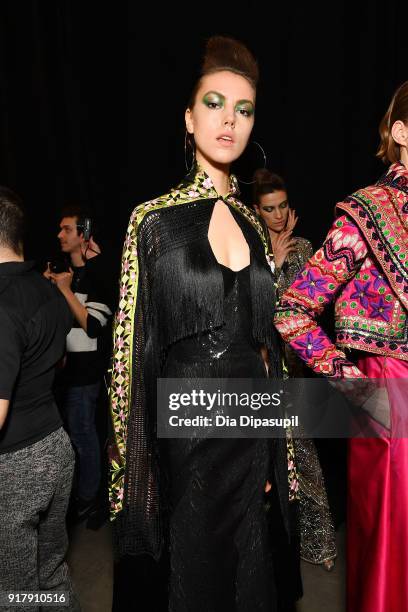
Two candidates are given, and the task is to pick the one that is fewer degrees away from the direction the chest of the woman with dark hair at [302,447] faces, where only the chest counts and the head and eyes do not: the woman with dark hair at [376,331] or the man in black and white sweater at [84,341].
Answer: the woman with dark hair

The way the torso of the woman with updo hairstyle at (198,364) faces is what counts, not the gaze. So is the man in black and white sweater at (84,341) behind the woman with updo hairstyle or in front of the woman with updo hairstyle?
behind

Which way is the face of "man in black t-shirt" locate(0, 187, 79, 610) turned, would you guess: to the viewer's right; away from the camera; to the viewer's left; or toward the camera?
away from the camera

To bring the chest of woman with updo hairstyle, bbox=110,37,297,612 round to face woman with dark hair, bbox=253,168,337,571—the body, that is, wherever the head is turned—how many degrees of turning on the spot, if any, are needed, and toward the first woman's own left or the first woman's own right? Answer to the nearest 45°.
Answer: approximately 135° to the first woman's own left

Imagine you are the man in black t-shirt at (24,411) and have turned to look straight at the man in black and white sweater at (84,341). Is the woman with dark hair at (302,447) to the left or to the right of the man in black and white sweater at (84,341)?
right

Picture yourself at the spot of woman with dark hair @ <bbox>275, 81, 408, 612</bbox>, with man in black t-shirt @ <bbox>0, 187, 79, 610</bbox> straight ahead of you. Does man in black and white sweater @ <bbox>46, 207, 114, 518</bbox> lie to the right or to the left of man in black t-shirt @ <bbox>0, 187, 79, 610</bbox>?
right

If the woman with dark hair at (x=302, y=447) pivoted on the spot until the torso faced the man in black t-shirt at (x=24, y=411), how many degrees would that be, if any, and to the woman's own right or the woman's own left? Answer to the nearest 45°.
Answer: approximately 90° to the woman's own right

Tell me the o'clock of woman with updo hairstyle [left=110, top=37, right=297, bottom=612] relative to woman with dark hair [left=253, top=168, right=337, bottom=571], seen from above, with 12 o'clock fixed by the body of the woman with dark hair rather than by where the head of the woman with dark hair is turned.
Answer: The woman with updo hairstyle is roughly at 2 o'clock from the woman with dark hair.

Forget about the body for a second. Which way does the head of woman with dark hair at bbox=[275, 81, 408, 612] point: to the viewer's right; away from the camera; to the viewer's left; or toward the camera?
to the viewer's right
